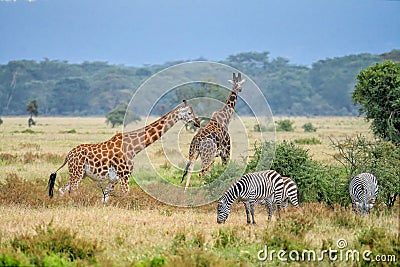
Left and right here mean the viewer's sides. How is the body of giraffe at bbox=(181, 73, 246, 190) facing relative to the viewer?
facing away from the viewer and to the right of the viewer

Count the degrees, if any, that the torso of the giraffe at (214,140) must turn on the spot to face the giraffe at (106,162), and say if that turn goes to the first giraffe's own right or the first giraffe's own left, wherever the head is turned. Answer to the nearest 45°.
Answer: approximately 180°

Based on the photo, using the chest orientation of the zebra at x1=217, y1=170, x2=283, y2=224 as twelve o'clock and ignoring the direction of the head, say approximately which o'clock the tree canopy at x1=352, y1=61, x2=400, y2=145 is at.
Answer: The tree canopy is roughly at 4 o'clock from the zebra.

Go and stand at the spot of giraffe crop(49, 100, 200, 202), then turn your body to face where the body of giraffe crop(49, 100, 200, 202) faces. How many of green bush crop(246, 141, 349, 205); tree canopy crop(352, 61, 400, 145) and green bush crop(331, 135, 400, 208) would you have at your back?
0

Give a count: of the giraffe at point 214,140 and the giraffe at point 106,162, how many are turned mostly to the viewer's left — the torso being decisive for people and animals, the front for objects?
0

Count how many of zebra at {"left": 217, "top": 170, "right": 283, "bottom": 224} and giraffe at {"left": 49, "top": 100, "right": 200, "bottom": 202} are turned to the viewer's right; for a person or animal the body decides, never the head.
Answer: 1

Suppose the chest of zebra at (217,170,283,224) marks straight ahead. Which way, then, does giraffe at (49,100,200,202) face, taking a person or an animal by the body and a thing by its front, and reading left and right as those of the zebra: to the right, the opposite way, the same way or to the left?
the opposite way

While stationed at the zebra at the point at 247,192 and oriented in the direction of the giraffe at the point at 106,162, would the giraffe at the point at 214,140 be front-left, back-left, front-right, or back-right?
front-right

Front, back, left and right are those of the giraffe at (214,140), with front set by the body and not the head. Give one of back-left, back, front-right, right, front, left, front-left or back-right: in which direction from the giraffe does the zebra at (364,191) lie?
right

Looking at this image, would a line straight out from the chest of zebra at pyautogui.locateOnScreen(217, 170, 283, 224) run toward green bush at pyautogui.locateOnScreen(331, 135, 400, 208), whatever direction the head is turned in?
no

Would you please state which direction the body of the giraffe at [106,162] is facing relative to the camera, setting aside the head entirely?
to the viewer's right

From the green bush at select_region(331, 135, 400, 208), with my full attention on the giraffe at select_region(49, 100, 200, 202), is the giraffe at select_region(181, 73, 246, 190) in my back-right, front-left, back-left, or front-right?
front-right

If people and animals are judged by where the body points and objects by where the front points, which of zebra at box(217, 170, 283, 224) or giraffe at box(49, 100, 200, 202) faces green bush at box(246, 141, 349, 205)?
the giraffe

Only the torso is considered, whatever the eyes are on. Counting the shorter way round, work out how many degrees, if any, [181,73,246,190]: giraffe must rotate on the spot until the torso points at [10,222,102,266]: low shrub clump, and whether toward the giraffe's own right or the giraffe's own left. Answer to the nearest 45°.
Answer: approximately 135° to the giraffe's own right

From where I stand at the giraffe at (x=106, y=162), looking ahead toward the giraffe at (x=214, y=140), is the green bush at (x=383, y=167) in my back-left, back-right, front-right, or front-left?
front-right

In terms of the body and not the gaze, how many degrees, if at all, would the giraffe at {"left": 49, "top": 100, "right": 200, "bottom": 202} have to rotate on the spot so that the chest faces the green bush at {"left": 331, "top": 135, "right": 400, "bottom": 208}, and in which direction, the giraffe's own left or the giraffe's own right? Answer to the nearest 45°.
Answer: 0° — it already faces it

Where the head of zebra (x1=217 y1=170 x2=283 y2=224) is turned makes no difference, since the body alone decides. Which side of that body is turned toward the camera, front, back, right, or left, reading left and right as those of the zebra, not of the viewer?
left

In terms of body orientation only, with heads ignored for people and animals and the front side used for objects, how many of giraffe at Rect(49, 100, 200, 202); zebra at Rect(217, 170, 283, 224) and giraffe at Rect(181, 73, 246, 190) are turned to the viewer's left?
1

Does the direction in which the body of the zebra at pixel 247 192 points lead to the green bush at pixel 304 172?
no
